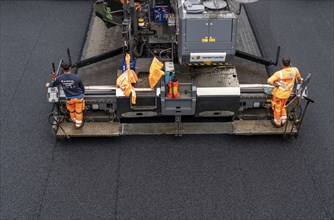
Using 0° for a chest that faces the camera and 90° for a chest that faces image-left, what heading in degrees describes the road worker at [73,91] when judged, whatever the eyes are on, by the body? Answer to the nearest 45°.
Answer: approximately 180°

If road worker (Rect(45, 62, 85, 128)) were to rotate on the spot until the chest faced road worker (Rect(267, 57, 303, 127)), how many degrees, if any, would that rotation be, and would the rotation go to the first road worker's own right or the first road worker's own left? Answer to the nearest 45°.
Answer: approximately 90° to the first road worker's own right

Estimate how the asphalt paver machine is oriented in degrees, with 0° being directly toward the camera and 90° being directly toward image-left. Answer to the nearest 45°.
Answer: approximately 180°
